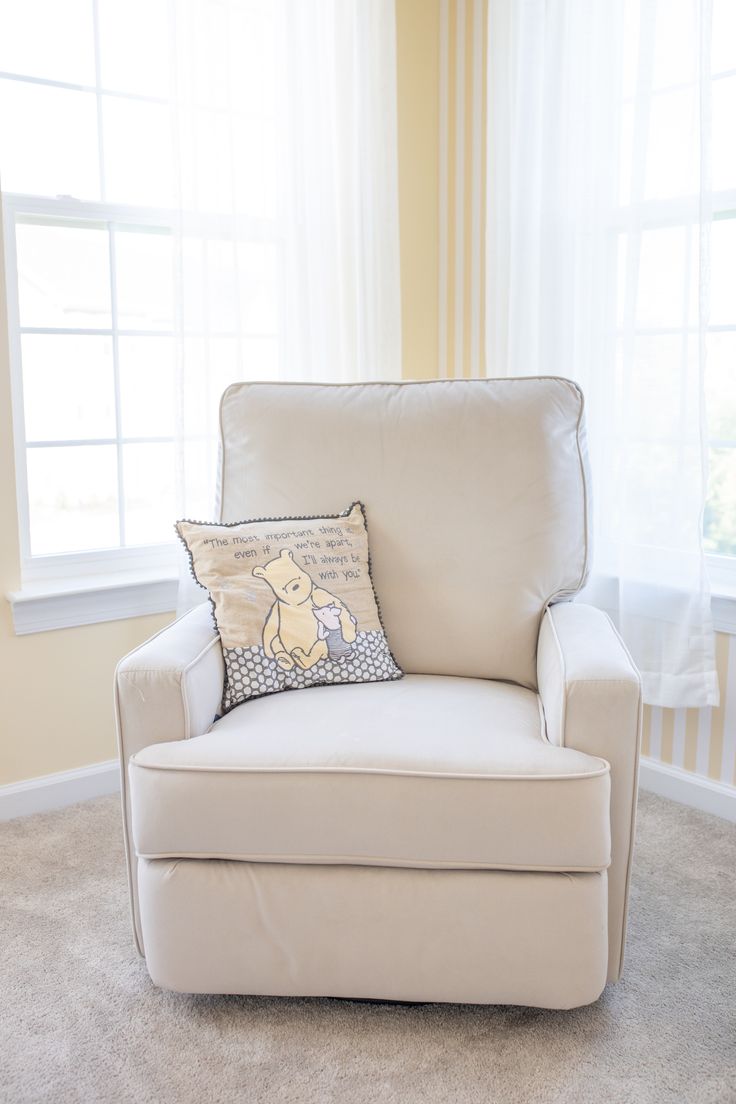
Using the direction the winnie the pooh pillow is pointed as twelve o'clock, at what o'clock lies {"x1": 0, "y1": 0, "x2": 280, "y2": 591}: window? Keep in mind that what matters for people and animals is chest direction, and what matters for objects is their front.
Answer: The window is roughly at 5 o'clock from the winnie the pooh pillow.

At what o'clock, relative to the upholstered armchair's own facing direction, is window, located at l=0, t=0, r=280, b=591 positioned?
The window is roughly at 5 o'clock from the upholstered armchair.

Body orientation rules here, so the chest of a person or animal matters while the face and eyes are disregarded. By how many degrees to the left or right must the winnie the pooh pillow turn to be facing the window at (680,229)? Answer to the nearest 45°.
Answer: approximately 135° to its left

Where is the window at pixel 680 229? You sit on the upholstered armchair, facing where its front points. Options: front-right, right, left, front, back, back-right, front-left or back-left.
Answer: back-left

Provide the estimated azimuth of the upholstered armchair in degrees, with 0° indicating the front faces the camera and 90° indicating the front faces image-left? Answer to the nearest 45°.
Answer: approximately 0°

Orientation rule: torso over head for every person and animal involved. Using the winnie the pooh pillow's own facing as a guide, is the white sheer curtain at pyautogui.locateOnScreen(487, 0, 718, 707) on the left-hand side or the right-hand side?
on its left

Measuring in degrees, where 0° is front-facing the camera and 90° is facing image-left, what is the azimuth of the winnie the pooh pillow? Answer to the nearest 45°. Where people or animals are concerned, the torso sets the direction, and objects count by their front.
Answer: approximately 0°
